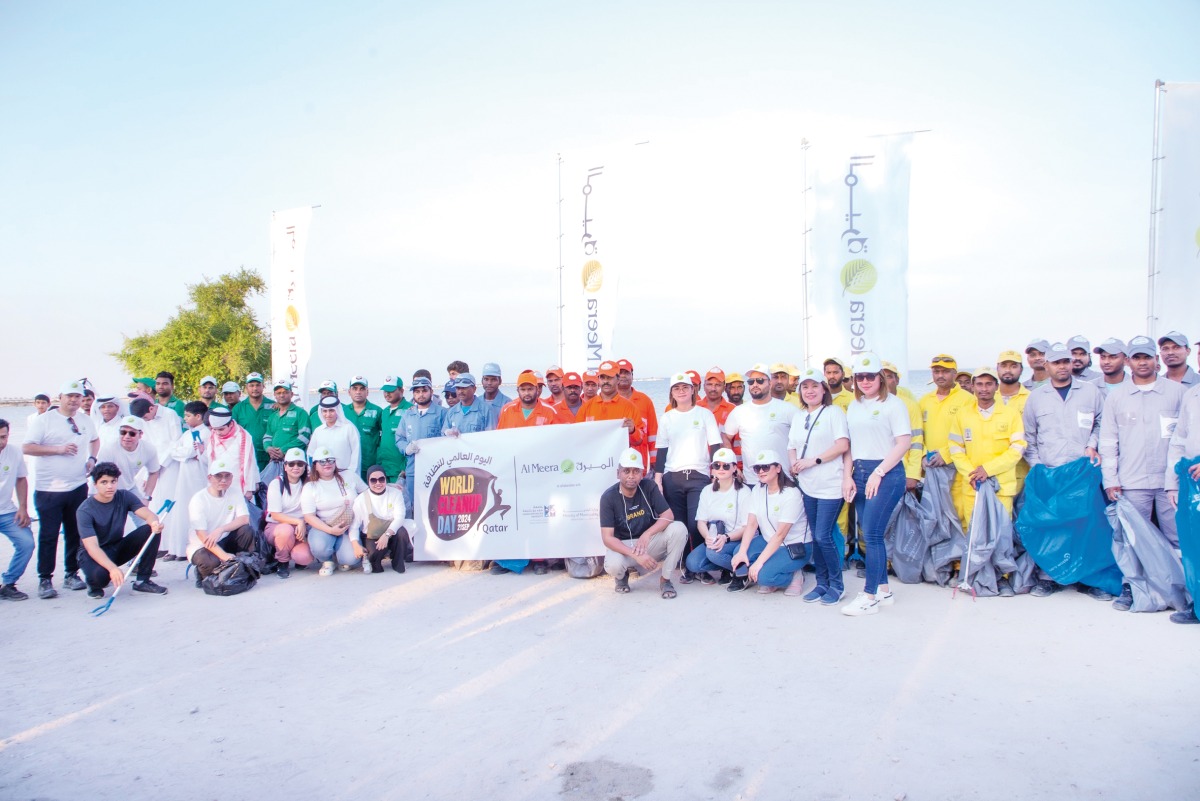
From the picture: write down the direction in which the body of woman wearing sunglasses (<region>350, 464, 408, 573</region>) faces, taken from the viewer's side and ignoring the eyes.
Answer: toward the camera

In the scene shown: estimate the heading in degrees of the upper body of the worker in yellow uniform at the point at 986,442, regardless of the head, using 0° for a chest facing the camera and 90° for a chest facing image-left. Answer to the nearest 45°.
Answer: approximately 0°

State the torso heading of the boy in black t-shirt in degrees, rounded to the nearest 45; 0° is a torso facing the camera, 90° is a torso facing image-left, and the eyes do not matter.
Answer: approximately 315°

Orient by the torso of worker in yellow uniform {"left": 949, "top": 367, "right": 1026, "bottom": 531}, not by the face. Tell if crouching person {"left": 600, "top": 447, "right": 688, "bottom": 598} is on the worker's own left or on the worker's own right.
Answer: on the worker's own right

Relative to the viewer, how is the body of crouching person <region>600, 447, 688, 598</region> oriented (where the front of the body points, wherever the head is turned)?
toward the camera

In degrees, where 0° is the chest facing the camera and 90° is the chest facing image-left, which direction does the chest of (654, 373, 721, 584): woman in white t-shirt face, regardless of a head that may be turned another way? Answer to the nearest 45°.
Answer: approximately 0°

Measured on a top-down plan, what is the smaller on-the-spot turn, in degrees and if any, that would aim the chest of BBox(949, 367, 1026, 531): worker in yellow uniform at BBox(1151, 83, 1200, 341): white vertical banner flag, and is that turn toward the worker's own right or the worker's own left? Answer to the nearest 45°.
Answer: approximately 135° to the worker's own left

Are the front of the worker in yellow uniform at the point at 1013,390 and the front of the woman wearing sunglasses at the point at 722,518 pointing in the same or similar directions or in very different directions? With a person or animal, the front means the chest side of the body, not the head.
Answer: same or similar directions

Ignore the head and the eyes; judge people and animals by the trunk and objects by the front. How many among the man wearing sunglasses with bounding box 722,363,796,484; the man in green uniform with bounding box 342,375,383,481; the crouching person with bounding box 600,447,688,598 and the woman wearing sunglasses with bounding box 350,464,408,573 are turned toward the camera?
4

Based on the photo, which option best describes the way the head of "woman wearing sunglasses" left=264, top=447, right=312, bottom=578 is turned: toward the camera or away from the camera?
toward the camera

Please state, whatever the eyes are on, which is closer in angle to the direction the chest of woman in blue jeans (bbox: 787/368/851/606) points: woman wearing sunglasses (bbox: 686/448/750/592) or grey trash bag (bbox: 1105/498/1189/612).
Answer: the woman wearing sunglasses

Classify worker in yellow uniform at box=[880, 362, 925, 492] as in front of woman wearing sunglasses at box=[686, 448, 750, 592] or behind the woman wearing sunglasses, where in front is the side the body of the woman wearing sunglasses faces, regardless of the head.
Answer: behind
